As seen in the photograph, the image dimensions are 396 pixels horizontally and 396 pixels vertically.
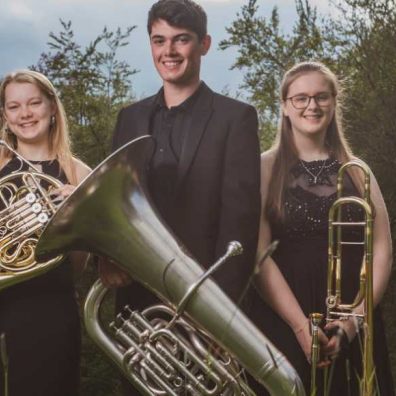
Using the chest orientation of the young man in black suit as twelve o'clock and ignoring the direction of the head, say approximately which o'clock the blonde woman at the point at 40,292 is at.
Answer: The blonde woman is roughly at 2 o'clock from the young man in black suit.

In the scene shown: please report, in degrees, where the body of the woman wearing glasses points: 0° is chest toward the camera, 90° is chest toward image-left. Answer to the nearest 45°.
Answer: approximately 0°

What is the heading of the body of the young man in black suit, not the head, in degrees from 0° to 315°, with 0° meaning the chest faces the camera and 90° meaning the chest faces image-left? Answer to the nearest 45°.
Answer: approximately 45°

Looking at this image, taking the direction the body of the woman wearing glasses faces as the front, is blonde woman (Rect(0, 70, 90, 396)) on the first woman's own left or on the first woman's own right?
on the first woman's own right
